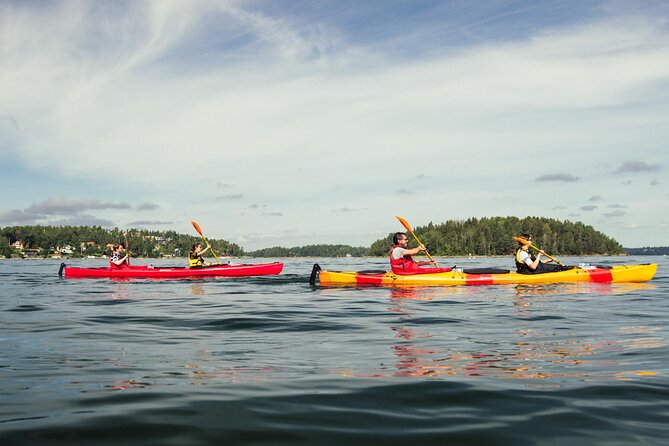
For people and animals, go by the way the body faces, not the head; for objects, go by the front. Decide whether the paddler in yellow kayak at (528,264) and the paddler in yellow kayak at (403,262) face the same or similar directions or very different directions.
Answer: same or similar directions

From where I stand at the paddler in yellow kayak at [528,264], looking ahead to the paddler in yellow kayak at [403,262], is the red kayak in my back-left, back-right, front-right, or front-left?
front-right
